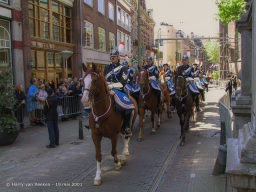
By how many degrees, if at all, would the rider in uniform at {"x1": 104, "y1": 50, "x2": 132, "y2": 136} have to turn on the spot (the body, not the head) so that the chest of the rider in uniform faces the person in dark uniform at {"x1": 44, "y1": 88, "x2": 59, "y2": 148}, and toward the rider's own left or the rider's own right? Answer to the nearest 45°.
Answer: approximately 90° to the rider's own right

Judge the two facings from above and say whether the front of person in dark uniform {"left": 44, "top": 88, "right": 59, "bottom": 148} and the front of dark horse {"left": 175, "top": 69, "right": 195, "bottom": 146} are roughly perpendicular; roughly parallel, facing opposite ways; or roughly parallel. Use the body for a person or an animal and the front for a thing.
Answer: roughly perpendicular

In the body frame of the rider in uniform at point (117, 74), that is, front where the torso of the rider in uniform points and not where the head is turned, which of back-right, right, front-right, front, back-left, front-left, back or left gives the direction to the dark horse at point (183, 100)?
back

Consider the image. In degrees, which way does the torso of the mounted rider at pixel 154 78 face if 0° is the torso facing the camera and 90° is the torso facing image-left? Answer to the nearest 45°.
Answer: approximately 45°

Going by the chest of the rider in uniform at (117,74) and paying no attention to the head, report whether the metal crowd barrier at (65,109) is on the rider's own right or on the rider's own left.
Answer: on the rider's own right

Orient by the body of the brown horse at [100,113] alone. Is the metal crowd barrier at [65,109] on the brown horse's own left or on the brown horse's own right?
on the brown horse's own right

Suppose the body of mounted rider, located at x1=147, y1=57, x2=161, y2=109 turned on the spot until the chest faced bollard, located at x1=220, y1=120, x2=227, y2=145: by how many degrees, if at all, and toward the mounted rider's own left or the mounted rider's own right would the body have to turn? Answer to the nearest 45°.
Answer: approximately 45° to the mounted rider's own left

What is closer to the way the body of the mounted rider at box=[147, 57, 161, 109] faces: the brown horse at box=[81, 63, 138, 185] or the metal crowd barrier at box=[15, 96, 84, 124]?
the brown horse

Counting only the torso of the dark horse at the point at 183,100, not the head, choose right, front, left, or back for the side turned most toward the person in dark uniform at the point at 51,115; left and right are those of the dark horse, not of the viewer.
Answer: right

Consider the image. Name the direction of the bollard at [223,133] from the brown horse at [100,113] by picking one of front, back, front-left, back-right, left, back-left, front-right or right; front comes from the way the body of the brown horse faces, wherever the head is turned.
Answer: back-left
